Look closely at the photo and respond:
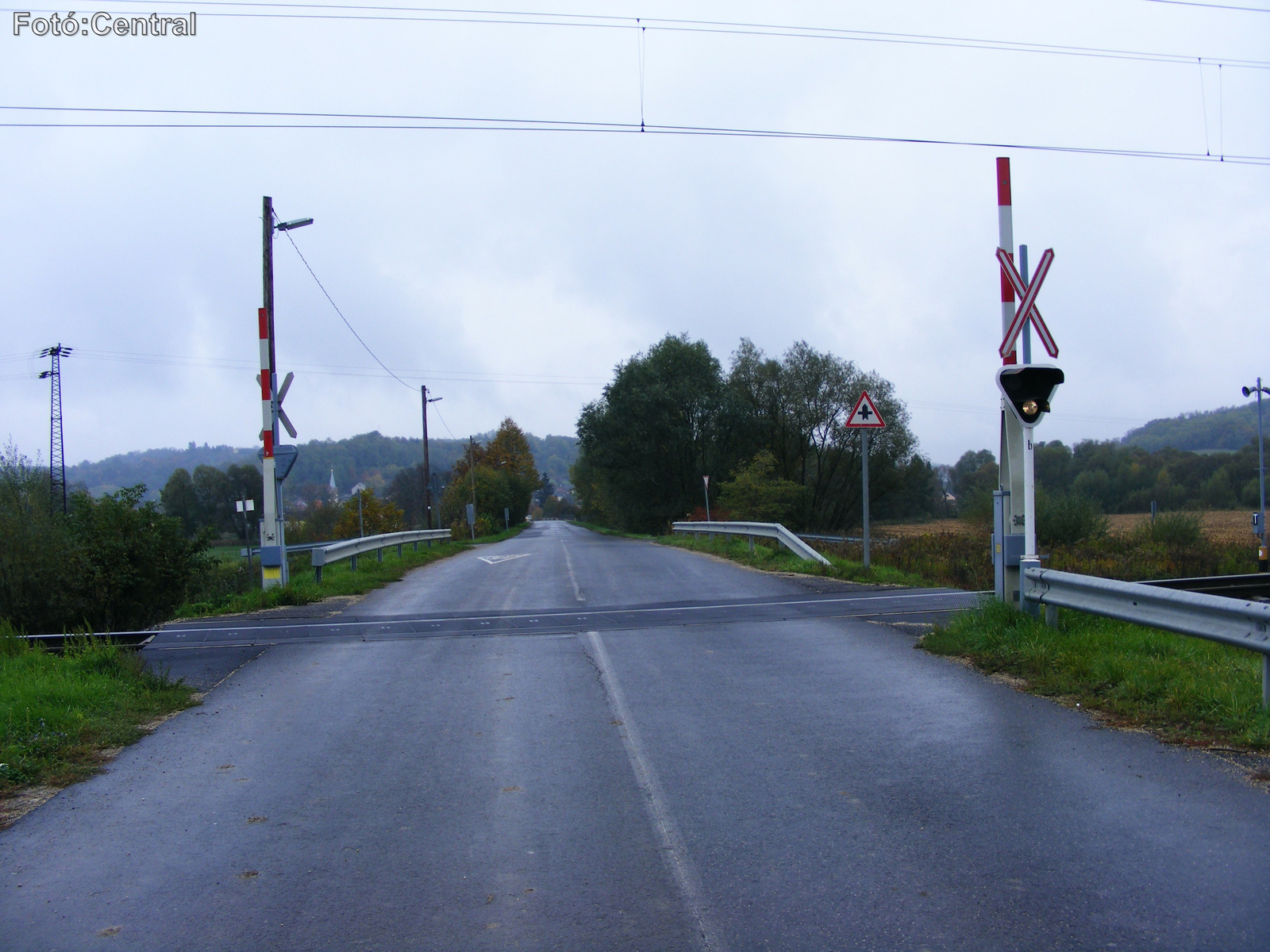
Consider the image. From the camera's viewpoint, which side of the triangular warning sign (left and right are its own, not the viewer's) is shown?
front

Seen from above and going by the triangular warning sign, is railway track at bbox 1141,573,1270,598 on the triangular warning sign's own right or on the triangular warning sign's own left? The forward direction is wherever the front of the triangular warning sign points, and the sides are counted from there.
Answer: on the triangular warning sign's own left

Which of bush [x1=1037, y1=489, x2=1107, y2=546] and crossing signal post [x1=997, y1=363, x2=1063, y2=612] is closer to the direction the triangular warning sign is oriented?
the crossing signal post

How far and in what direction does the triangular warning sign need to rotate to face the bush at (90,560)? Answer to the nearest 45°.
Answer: approximately 90° to its right

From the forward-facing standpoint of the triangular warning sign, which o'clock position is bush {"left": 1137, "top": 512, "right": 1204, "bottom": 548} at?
The bush is roughly at 7 o'clock from the triangular warning sign.

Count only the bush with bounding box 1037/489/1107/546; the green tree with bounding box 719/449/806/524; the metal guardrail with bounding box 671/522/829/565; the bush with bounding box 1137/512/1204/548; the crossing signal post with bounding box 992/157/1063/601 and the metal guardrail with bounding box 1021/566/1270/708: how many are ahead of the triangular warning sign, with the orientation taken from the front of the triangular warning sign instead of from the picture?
2

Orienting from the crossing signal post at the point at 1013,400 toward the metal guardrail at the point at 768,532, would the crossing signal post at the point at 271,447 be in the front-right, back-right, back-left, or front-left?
front-left

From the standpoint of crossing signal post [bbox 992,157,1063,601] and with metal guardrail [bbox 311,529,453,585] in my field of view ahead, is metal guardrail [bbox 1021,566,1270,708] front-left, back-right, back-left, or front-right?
back-left

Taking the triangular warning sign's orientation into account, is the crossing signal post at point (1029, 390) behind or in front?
in front

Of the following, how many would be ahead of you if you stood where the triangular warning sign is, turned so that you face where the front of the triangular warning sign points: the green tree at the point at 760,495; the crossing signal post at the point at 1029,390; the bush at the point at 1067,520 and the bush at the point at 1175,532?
1

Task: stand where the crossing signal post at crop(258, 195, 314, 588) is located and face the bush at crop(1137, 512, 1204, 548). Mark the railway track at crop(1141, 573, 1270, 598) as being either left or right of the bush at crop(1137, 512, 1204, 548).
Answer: right

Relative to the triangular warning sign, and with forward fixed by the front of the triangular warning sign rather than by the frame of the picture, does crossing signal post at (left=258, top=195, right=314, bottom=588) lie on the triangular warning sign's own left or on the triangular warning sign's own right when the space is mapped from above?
on the triangular warning sign's own right

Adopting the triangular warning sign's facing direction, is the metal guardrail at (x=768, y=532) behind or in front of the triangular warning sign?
behind

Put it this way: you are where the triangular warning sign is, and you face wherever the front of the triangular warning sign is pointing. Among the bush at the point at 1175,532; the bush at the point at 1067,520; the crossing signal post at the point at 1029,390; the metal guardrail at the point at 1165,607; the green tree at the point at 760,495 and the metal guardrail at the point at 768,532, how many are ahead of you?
2

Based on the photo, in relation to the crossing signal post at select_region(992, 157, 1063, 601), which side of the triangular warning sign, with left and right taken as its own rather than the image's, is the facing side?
front

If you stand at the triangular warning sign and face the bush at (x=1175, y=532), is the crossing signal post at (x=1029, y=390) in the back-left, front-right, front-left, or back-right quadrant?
back-right

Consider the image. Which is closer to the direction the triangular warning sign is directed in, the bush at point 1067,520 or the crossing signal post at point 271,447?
the crossing signal post

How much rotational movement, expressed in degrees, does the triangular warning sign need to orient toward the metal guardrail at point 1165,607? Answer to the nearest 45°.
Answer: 0° — it already faces it
